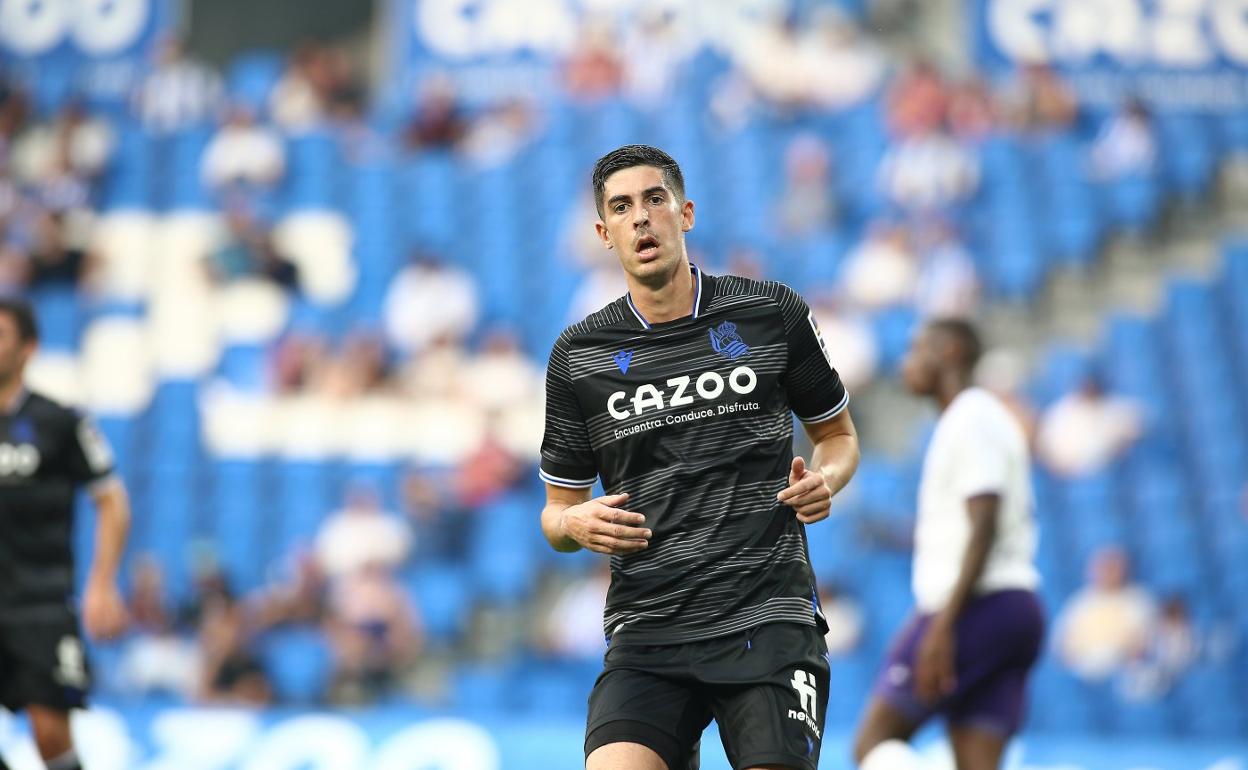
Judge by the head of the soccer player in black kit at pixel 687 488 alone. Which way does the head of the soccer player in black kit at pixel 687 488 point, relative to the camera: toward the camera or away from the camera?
toward the camera

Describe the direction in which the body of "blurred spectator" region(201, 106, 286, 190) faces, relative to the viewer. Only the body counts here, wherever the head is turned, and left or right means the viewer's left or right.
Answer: facing the viewer

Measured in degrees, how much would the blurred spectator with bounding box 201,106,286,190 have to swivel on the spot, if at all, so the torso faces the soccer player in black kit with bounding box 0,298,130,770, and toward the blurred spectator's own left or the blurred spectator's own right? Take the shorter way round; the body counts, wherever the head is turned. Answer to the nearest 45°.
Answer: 0° — they already face them

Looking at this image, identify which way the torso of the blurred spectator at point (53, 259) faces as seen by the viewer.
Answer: toward the camera

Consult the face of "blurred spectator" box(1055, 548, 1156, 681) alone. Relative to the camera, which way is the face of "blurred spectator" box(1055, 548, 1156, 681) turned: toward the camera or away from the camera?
toward the camera

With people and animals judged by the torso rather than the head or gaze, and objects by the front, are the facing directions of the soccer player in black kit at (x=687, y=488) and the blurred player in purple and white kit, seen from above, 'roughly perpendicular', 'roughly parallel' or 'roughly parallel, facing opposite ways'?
roughly perpendicular

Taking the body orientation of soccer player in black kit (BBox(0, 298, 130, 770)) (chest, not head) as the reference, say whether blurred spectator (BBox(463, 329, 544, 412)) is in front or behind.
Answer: behind

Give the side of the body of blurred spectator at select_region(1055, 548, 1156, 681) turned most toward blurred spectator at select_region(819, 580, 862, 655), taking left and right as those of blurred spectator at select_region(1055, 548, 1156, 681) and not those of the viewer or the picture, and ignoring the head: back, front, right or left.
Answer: right

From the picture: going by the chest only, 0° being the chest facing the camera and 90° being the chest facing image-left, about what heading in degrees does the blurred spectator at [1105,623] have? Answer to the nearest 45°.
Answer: approximately 0°

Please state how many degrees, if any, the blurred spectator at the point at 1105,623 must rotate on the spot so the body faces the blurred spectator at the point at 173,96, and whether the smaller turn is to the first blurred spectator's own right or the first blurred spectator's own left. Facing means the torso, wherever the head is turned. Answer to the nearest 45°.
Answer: approximately 90° to the first blurred spectator's own right

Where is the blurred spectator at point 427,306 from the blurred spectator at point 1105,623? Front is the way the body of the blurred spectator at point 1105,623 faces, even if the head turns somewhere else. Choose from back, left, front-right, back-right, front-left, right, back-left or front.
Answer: right

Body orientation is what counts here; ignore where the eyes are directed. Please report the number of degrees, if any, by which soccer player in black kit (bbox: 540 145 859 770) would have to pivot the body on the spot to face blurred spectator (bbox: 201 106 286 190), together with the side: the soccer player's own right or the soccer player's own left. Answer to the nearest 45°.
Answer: approximately 135° to the soccer player's own right

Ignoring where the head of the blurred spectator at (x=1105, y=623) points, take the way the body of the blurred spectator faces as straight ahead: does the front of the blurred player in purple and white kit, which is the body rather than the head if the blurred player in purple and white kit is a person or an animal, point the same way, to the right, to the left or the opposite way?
to the right

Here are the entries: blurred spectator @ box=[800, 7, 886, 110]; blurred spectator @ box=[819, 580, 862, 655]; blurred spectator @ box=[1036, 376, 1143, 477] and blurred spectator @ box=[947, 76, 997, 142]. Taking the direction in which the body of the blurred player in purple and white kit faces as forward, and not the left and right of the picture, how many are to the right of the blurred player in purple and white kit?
4

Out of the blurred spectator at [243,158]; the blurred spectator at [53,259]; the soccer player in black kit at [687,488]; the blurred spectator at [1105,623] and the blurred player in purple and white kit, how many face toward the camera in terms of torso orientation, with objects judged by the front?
4

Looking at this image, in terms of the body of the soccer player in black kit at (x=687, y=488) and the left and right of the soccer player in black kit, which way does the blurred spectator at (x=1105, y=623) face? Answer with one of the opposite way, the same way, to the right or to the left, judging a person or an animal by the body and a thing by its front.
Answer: the same way

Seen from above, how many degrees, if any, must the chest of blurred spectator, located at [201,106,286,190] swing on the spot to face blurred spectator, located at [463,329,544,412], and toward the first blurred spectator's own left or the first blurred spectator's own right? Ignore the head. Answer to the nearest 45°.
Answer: approximately 45° to the first blurred spectator's own left
